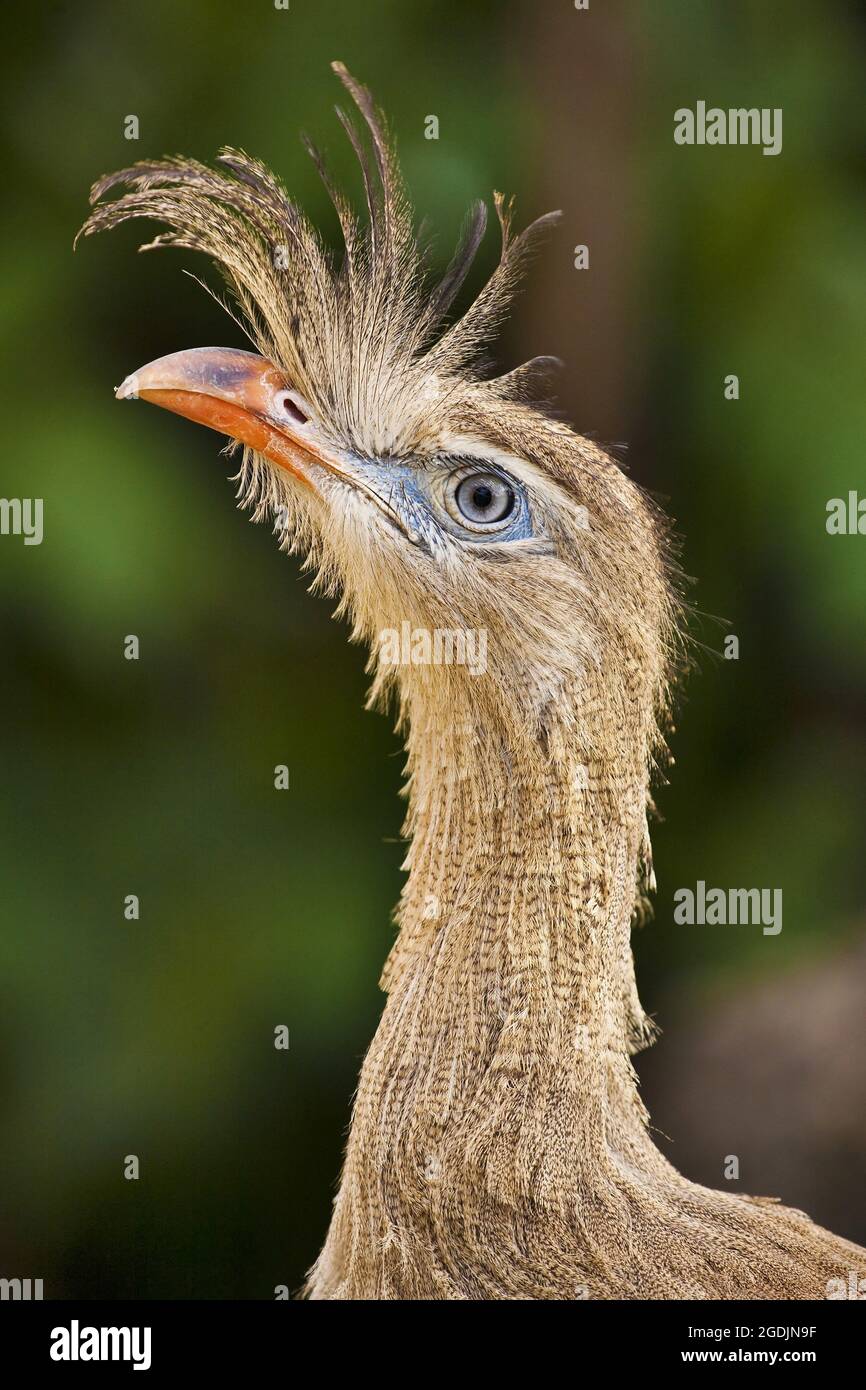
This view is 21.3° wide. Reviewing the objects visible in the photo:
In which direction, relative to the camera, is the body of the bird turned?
to the viewer's left
